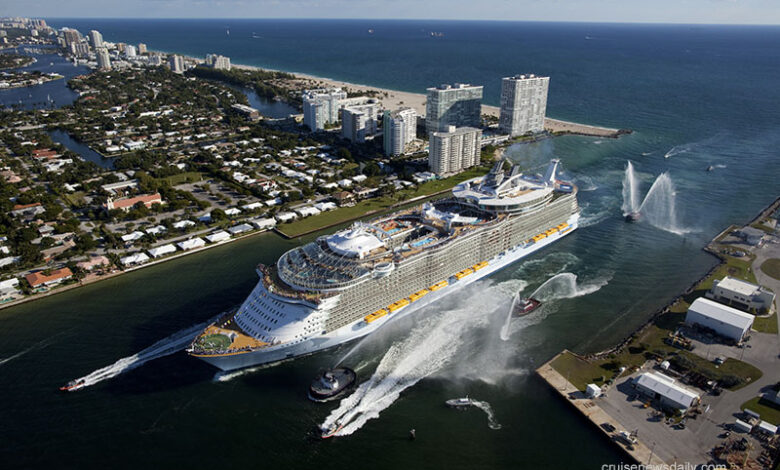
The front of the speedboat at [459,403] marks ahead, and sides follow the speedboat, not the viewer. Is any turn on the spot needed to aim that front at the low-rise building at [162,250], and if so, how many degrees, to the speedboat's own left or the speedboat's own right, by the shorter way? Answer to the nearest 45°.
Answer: approximately 45° to the speedboat's own right

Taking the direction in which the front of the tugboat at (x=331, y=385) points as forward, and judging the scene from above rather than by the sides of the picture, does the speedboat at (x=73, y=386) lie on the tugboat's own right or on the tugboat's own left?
on the tugboat's own right

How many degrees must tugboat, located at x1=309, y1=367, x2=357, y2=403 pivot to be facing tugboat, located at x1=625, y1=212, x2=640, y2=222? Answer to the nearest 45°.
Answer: approximately 180°

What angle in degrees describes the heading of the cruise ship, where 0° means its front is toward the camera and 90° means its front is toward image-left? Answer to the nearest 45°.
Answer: approximately 45°

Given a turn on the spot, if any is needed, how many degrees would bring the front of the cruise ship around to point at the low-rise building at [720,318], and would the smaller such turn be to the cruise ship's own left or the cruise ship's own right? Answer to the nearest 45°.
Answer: approximately 135° to the cruise ship's own left

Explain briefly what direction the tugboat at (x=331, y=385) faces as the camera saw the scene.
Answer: facing the viewer and to the left of the viewer

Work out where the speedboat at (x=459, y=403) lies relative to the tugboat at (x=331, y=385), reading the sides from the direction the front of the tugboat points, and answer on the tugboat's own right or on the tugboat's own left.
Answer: on the tugboat's own left

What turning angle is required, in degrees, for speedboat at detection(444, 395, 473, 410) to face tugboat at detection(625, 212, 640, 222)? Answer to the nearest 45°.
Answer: approximately 135° to its right

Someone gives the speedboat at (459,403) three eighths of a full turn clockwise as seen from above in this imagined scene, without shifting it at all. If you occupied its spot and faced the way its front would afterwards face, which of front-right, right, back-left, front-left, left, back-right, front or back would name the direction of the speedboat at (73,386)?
back-left

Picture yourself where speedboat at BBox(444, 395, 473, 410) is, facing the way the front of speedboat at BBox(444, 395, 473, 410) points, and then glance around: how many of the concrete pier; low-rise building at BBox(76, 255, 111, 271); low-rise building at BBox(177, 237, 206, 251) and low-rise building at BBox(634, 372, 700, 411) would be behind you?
2

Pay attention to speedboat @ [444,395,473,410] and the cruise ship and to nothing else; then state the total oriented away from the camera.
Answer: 0

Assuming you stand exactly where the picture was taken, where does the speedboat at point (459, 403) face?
facing to the left of the viewer

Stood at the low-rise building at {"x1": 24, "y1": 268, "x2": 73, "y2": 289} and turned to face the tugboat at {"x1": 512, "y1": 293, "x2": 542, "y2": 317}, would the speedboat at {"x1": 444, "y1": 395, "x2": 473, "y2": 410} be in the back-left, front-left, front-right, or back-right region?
front-right
